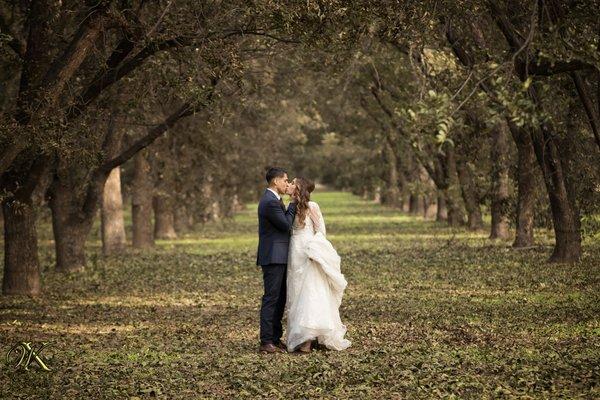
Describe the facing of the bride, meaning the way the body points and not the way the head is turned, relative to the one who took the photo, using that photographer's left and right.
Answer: facing to the left of the viewer

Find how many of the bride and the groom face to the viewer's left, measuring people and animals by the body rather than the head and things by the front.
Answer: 1

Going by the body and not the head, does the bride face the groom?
yes

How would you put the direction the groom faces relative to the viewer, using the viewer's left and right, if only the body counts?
facing to the right of the viewer

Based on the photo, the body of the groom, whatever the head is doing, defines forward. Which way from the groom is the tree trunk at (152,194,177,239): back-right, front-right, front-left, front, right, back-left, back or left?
left

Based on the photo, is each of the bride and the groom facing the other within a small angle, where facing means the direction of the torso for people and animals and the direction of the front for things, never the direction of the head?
yes

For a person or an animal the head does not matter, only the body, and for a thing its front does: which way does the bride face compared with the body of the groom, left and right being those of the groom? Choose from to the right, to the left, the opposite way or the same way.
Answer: the opposite way

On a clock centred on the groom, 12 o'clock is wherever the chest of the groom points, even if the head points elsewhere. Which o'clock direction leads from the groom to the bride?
The bride is roughly at 12 o'clock from the groom.

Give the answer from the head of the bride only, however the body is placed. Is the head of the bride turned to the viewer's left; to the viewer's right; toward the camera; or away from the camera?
to the viewer's left

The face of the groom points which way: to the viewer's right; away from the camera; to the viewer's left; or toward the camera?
to the viewer's right
